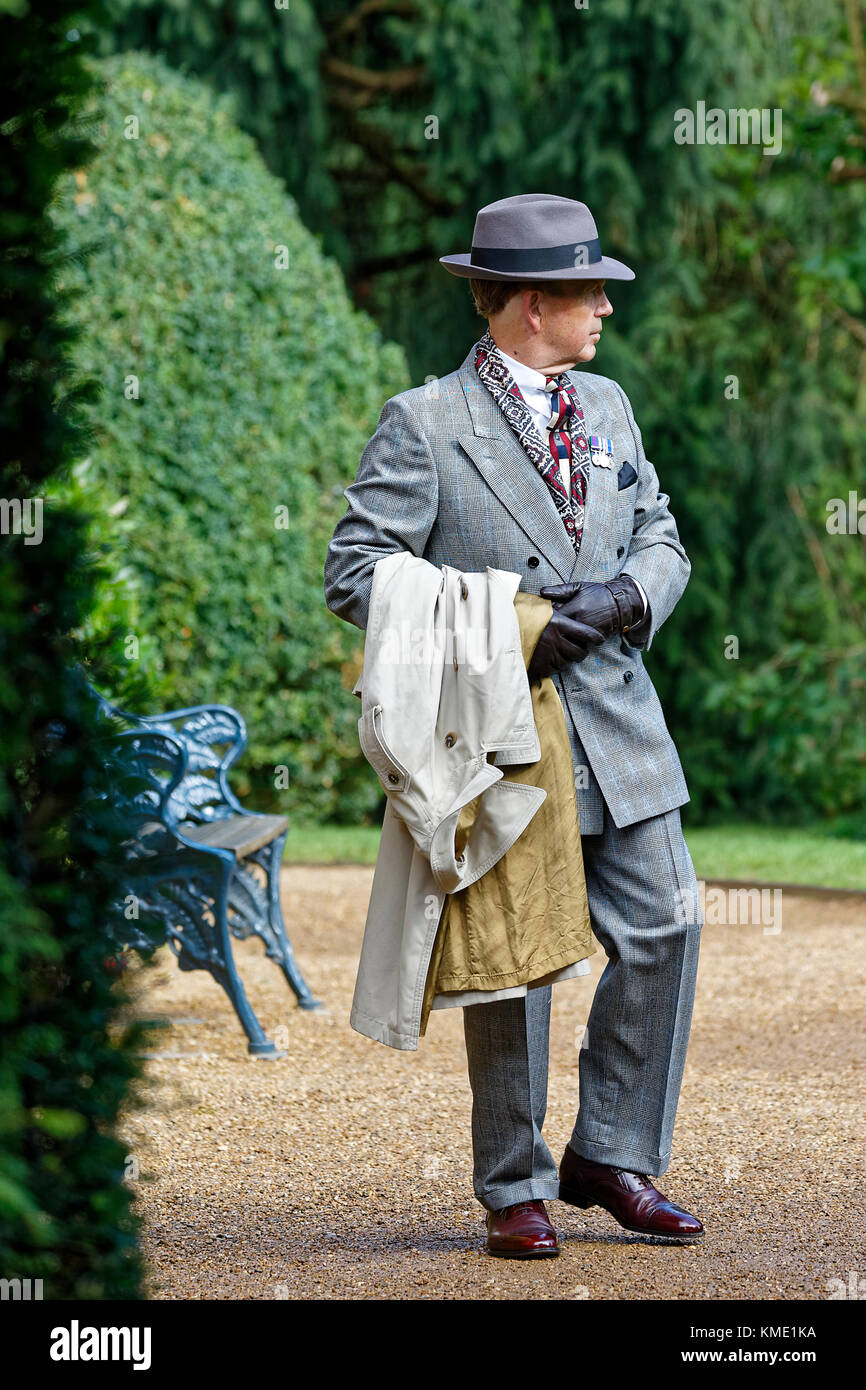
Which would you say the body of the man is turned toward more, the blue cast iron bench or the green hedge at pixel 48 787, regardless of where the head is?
the green hedge

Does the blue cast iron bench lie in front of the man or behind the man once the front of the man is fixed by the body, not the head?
behind

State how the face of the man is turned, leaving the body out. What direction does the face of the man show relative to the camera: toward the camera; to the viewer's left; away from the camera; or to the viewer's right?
to the viewer's right

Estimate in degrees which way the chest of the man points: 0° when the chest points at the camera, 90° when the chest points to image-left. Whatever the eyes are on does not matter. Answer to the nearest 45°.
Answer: approximately 315°

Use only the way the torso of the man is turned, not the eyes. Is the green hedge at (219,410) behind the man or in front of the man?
behind

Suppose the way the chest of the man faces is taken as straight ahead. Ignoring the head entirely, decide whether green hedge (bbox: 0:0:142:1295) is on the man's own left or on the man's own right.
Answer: on the man's own right
